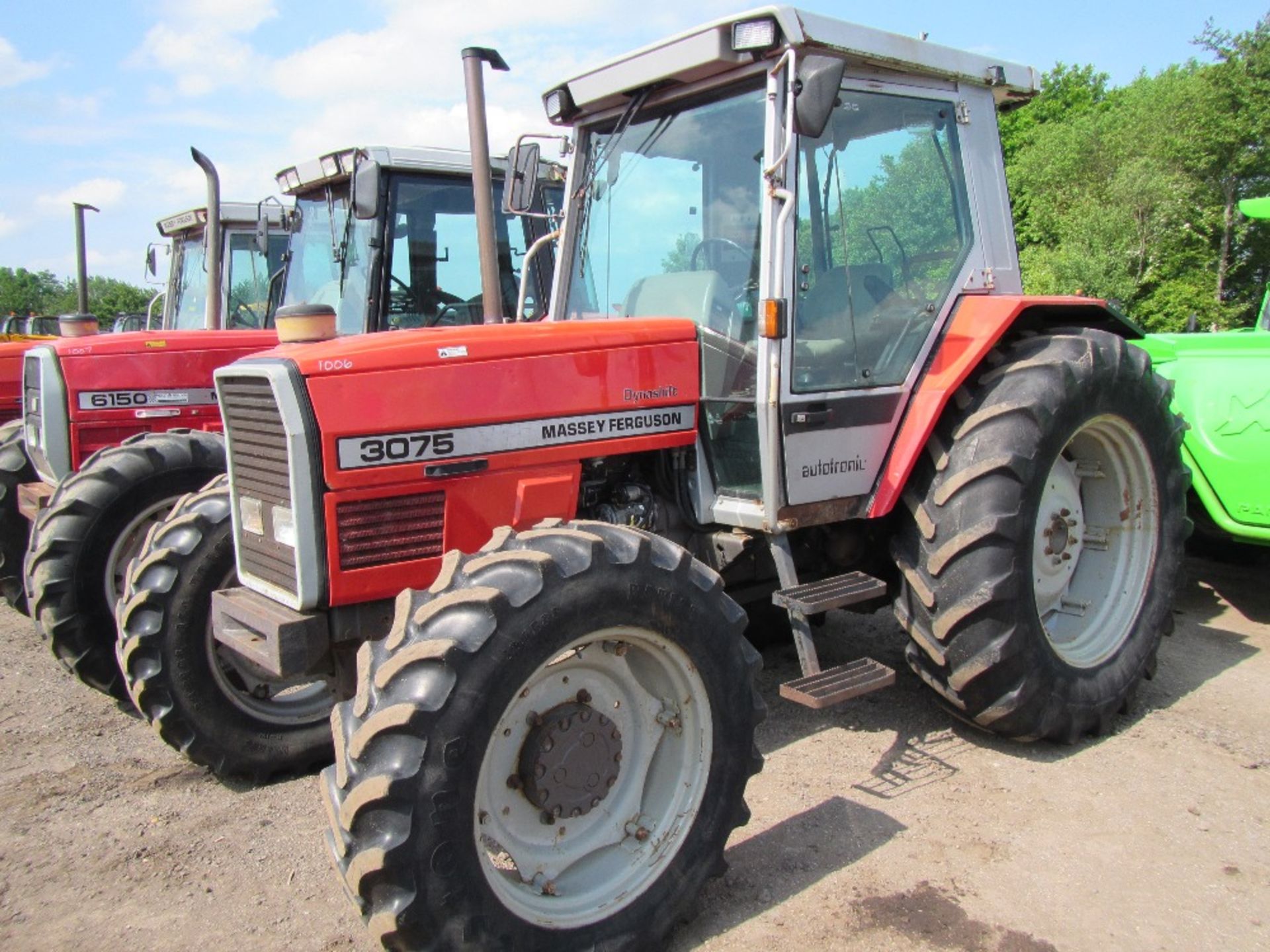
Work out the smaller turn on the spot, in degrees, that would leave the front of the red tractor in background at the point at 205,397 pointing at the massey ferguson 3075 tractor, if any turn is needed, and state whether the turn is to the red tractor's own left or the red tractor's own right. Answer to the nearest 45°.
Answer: approximately 90° to the red tractor's own left

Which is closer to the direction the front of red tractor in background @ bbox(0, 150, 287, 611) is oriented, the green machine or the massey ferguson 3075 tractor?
the massey ferguson 3075 tractor

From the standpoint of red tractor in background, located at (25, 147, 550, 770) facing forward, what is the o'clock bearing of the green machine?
The green machine is roughly at 8 o'clock from the red tractor in background.

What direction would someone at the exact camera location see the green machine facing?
facing to the left of the viewer

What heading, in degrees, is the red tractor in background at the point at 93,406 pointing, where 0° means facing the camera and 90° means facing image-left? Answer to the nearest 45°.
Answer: approximately 45°

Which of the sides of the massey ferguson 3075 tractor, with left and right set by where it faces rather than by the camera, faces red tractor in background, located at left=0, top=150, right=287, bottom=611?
right

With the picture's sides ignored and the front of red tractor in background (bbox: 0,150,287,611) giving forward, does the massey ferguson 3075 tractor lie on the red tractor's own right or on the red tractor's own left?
on the red tractor's own left
